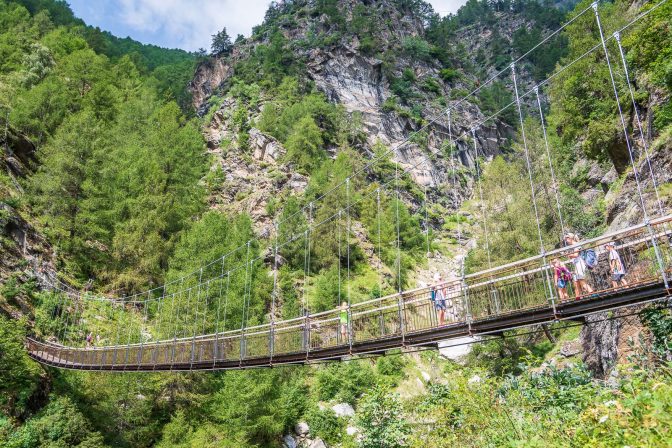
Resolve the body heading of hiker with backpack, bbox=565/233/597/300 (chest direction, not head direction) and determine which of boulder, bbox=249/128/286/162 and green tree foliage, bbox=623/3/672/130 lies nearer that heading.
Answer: the boulder

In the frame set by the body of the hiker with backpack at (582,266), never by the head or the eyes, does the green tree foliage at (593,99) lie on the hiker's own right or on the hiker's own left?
on the hiker's own right

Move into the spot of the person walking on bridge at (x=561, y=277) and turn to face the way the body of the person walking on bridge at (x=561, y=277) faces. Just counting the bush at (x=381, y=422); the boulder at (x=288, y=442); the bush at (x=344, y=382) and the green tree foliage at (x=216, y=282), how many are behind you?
0

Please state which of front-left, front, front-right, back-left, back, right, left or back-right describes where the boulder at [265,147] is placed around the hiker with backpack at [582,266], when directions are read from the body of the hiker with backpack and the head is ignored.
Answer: front-right

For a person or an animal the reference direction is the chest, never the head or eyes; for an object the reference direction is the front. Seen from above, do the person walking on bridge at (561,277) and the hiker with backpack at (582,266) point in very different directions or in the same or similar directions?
same or similar directions

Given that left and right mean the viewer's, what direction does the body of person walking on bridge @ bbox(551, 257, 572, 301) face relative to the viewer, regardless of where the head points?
facing to the left of the viewer

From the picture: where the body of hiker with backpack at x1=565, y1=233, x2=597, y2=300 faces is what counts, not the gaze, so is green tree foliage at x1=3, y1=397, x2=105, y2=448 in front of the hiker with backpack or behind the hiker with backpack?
in front

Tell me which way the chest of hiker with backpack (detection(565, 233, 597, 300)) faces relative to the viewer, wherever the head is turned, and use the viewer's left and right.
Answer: facing to the left of the viewer

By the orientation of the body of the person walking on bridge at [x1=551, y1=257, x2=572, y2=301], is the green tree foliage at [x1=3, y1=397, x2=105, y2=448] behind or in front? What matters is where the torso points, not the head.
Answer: in front

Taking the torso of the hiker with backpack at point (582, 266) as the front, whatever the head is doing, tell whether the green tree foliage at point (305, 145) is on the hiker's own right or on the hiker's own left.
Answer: on the hiker's own right

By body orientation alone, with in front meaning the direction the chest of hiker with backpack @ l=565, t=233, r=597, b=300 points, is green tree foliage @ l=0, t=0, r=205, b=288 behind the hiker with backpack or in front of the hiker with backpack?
in front

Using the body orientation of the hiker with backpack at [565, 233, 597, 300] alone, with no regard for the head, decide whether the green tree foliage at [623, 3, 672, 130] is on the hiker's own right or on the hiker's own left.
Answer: on the hiker's own right
